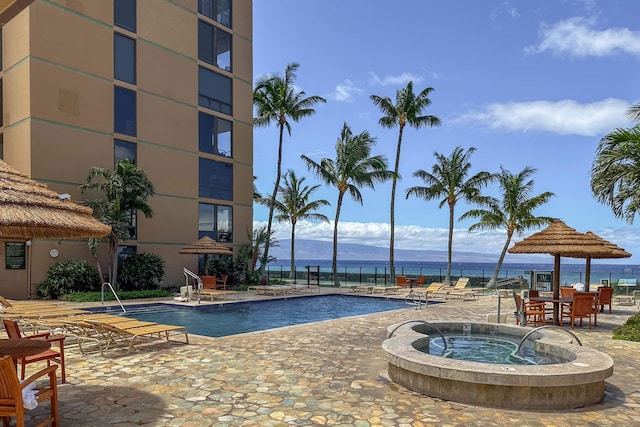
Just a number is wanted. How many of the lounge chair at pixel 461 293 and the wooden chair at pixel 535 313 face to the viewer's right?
1

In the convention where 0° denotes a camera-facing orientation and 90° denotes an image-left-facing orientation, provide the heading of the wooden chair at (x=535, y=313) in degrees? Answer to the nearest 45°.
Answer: approximately 270°

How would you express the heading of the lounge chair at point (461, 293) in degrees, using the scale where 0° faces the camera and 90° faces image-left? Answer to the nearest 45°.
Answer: approximately 45°

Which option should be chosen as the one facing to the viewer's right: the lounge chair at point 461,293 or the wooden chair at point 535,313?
the wooden chair

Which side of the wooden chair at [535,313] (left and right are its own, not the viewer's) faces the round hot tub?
right

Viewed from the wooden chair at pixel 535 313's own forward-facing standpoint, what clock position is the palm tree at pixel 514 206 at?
The palm tree is roughly at 9 o'clock from the wooden chair.

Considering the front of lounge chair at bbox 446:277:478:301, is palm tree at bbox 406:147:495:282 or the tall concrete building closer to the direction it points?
the tall concrete building

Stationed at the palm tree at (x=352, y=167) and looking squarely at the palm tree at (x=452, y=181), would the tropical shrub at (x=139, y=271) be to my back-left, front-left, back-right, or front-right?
back-right

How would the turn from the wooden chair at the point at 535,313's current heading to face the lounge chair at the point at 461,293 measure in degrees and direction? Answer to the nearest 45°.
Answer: approximately 90° to its left
